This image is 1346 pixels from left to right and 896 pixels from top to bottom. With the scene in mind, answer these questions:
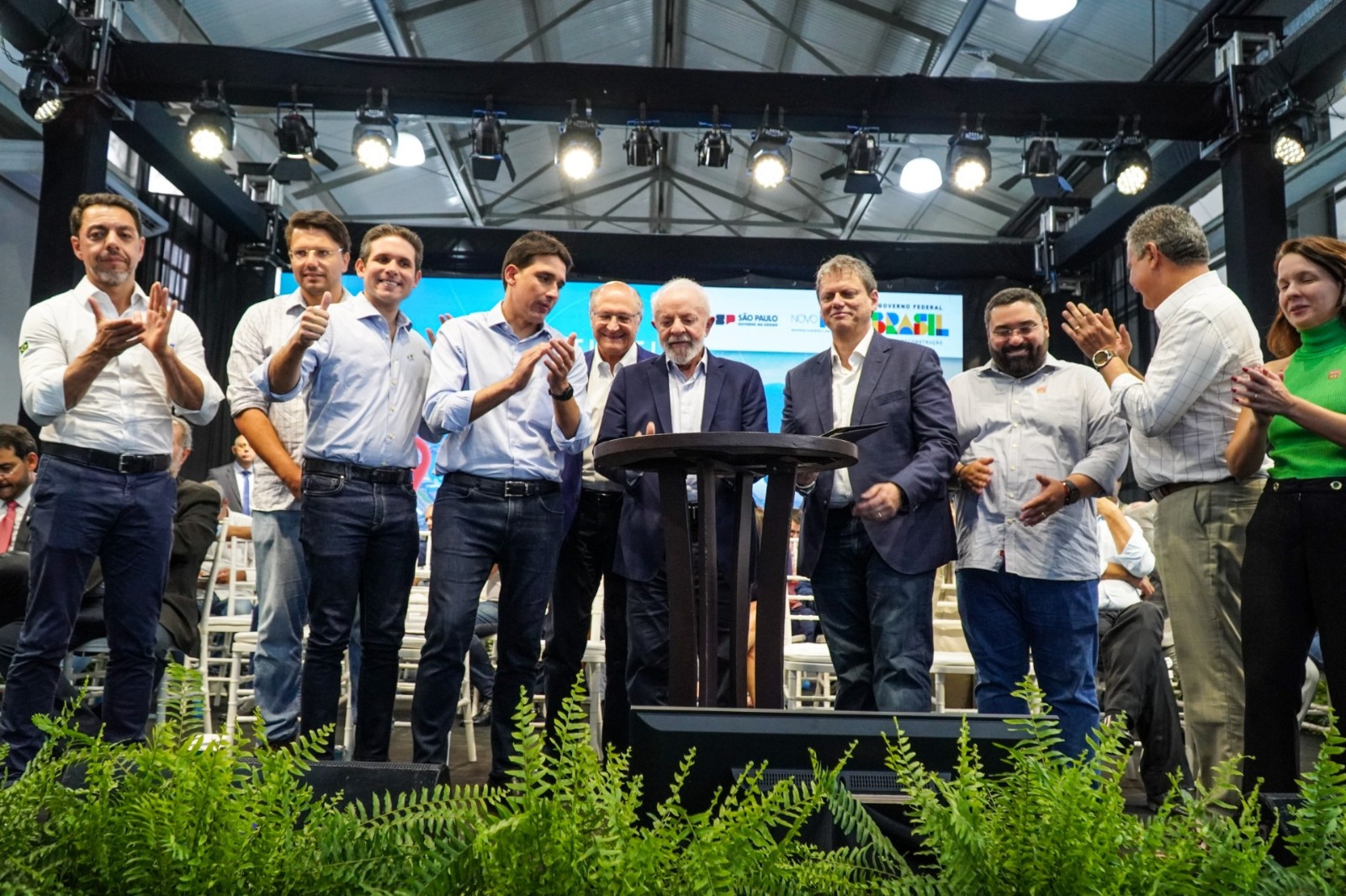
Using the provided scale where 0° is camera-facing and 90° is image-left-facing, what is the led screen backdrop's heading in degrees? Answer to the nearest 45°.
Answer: approximately 0°

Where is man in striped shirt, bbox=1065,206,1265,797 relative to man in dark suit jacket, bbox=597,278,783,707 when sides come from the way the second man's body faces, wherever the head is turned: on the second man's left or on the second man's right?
on the second man's left

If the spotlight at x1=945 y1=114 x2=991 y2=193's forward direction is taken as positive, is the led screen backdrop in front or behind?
behind

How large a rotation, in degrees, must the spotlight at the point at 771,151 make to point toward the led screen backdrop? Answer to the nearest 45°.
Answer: approximately 180°

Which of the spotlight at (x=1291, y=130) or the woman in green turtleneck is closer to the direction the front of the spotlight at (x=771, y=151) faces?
the woman in green turtleneck

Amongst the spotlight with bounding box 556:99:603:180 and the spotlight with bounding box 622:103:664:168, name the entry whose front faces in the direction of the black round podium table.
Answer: the spotlight with bounding box 556:99:603:180

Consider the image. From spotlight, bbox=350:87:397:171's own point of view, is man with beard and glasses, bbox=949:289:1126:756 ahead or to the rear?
ahead

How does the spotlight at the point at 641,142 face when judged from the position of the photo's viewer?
facing away from the viewer
